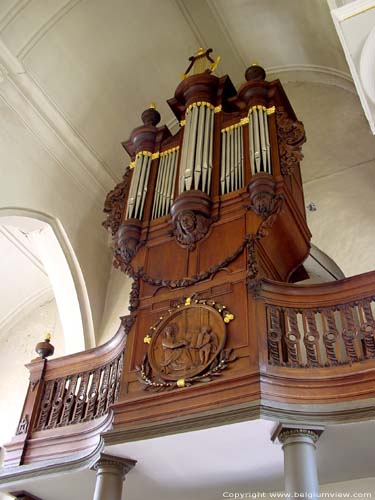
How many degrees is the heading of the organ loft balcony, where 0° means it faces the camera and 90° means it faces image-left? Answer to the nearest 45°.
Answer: approximately 45°
